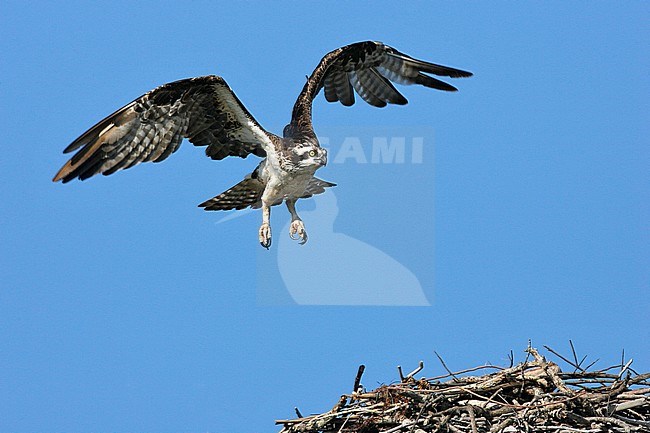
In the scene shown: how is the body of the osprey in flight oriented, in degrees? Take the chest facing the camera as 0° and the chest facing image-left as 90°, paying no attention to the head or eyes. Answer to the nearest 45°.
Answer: approximately 315°

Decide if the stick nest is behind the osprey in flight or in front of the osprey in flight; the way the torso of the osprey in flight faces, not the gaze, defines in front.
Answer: in front
